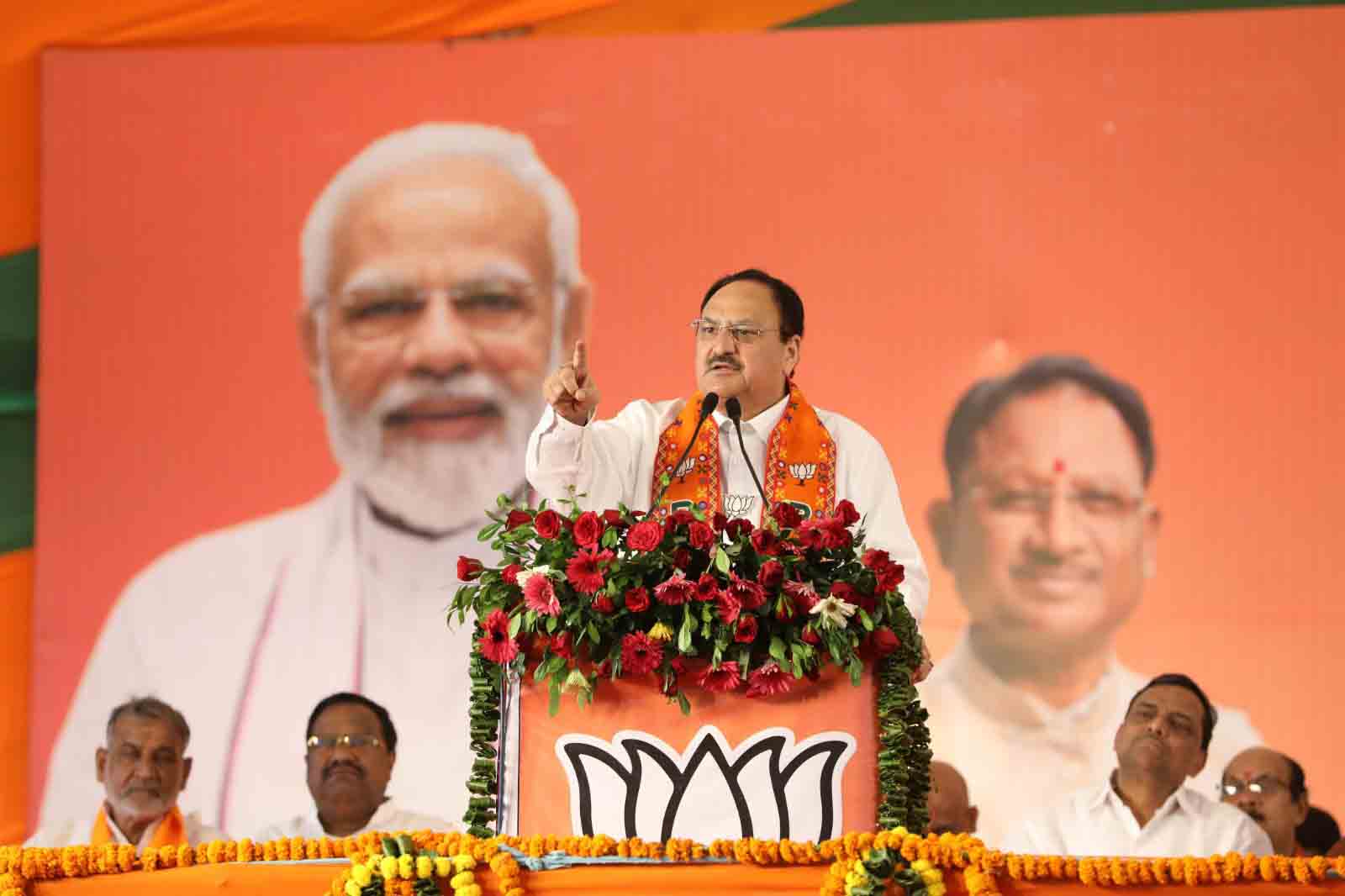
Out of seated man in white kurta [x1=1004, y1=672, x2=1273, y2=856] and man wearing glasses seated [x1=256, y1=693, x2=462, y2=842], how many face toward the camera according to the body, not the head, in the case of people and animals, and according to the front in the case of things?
2

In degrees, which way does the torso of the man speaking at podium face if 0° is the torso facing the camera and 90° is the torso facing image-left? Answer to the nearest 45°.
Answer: approximately 0°
